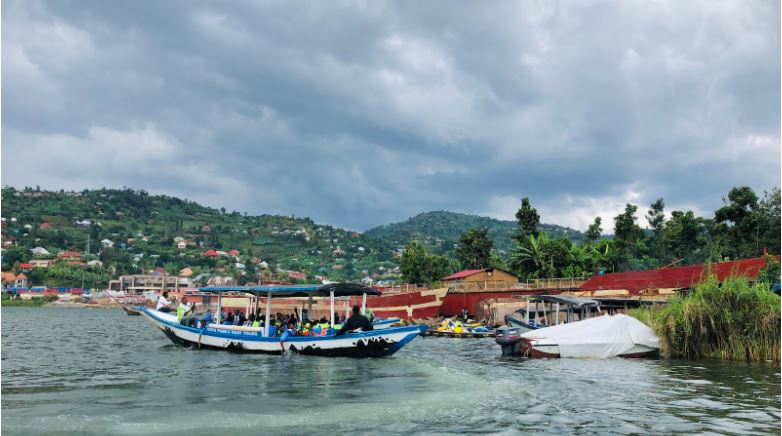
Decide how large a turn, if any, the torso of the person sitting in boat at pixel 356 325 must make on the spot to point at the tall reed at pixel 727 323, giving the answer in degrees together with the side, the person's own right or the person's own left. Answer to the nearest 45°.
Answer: approximately 180°

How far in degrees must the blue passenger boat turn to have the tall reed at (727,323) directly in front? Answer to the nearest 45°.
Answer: approximately 135° to its left

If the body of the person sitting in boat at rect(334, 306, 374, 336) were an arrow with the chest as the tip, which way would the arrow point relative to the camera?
away from the camera

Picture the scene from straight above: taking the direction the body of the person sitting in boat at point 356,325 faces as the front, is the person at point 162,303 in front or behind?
in front

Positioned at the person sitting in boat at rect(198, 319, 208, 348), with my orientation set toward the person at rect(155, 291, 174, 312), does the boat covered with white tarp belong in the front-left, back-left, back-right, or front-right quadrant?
back-right

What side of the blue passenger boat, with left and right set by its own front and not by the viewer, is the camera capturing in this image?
left
